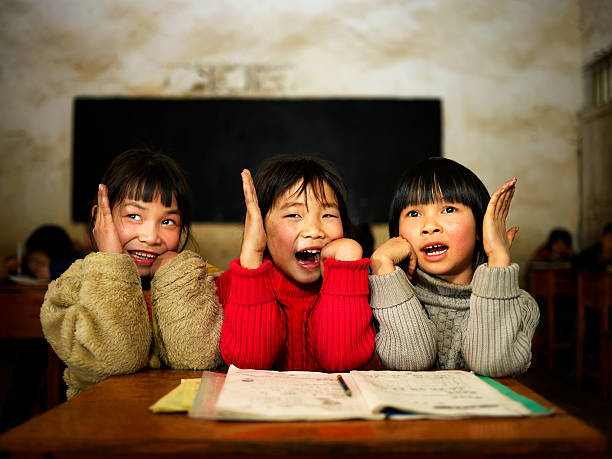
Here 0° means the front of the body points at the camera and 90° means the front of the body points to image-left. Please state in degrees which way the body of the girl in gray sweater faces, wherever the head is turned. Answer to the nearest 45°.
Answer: approximately 0°

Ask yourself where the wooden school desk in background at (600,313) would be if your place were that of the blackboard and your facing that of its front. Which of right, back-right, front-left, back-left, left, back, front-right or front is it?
front-left

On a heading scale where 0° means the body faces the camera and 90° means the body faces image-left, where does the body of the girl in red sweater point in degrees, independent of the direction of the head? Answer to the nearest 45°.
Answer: approximately 0°

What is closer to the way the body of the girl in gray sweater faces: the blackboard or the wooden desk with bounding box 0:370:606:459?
the wooden desk

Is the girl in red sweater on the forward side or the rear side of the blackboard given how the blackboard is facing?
on the forward side

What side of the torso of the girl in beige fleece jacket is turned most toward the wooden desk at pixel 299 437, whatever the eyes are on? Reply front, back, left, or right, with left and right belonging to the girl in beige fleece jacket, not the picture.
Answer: front
